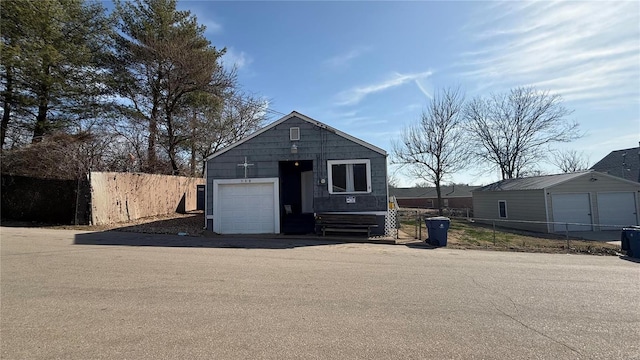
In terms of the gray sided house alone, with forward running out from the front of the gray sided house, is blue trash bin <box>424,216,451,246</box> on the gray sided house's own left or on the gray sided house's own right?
on the gray sided house's own left

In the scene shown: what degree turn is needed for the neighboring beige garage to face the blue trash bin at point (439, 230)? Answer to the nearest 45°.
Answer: approximately 45° to its right

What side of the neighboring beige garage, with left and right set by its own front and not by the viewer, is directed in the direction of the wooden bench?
right

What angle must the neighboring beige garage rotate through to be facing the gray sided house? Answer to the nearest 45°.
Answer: approximately 90° to its right

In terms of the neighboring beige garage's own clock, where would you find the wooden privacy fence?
The wooden privacy fence is roughly at 3 o'clock from the neighboring beige garage.

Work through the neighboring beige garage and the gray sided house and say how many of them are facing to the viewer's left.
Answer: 0

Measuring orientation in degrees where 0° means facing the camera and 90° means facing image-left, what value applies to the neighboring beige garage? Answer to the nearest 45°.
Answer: approximately 315°

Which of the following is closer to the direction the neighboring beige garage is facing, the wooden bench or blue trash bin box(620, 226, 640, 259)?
the blue trash bin
